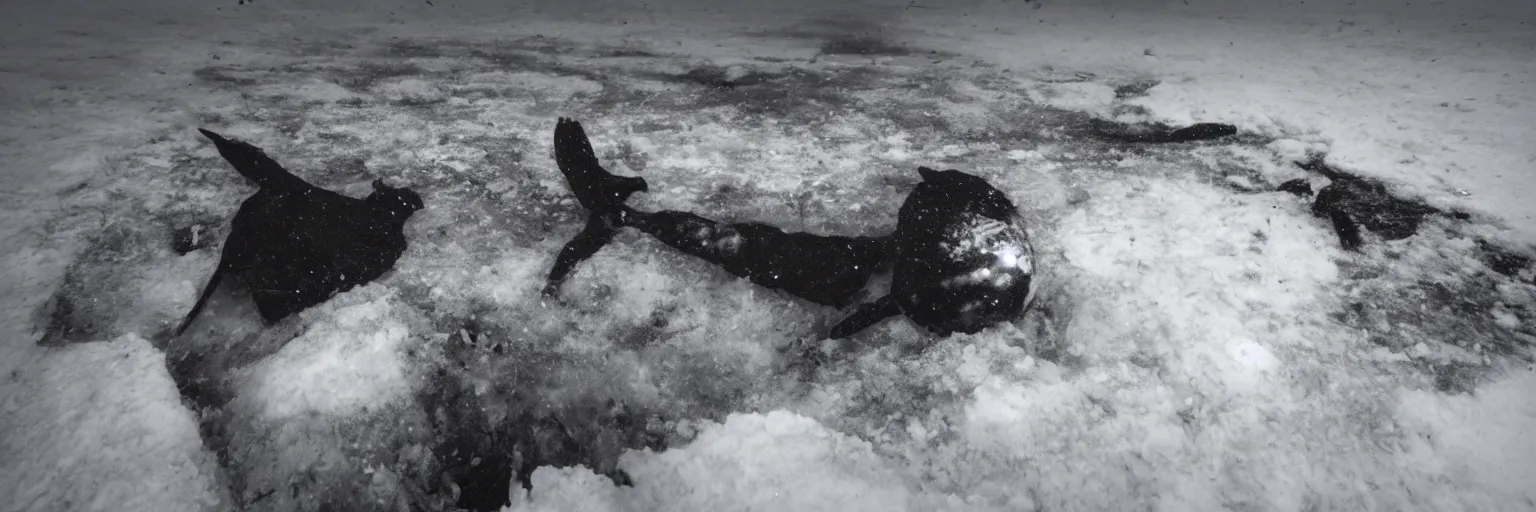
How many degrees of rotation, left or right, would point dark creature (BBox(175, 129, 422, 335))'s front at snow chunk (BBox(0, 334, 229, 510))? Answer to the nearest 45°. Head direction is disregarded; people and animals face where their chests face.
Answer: approximately 135° to its right

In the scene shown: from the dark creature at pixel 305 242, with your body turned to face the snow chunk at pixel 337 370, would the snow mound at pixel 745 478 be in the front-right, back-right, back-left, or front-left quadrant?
front-left

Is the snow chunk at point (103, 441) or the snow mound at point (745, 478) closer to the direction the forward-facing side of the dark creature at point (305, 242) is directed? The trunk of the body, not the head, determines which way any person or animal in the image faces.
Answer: the snow mound

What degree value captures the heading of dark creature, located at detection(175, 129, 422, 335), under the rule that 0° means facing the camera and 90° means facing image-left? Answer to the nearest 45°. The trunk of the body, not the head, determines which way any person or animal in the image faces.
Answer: approximately 270°

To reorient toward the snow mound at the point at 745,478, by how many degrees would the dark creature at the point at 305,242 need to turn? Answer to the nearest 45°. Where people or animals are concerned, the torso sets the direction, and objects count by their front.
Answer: approximately 45° to its right

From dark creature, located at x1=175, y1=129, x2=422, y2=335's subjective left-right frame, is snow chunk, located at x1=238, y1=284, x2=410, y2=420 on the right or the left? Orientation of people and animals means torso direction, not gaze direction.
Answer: on its right

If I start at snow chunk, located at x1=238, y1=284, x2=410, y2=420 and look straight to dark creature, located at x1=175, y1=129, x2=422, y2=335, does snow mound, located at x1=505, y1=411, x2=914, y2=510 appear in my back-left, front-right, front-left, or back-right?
back-right
